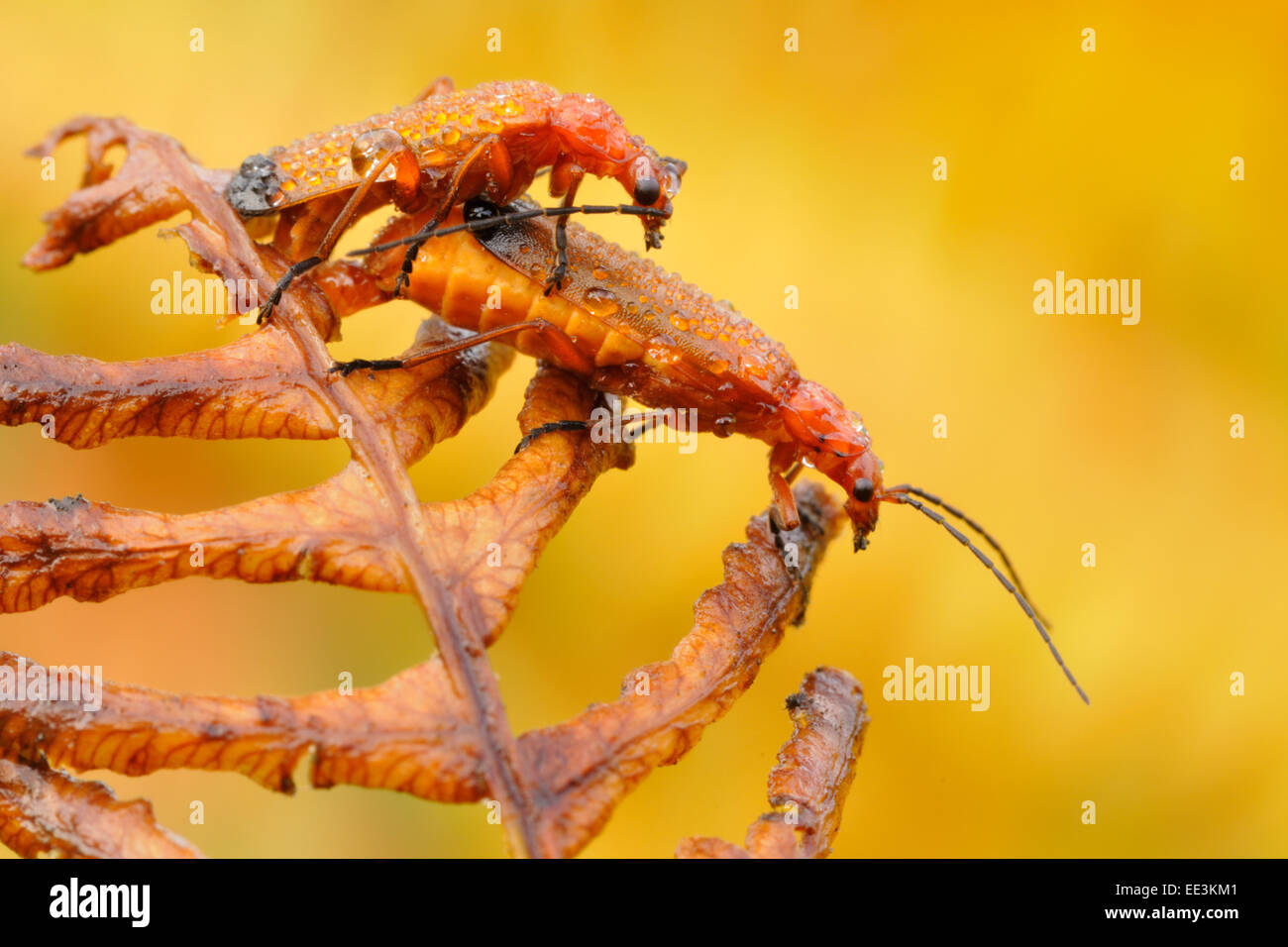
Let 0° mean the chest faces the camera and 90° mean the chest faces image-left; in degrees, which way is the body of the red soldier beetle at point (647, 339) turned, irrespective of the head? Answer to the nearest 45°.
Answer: approximately 270°

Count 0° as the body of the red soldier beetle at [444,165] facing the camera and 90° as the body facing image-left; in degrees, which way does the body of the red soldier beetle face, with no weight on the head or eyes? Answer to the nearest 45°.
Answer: approximately 270°
